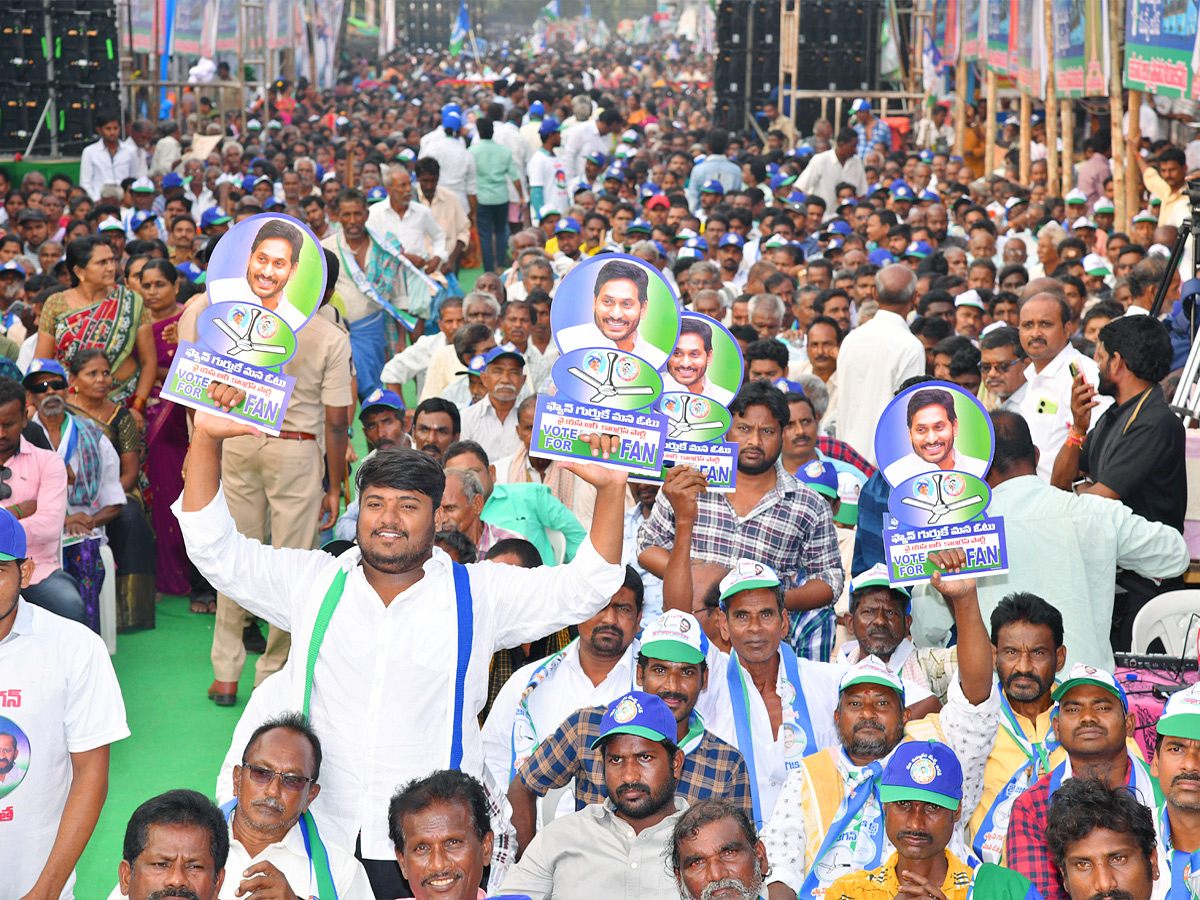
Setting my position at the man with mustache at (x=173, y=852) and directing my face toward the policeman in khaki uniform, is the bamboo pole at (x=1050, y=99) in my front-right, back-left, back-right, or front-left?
front-right

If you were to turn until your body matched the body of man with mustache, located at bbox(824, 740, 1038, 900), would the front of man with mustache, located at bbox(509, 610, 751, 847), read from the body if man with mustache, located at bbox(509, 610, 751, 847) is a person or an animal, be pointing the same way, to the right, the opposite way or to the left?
the same way

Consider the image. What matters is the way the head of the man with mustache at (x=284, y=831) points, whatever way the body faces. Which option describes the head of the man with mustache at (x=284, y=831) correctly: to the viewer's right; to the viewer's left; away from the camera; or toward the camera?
toward the camera

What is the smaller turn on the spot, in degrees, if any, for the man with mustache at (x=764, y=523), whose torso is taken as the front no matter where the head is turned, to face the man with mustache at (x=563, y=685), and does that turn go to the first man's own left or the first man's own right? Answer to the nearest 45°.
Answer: approximately 45° to the first man's own right

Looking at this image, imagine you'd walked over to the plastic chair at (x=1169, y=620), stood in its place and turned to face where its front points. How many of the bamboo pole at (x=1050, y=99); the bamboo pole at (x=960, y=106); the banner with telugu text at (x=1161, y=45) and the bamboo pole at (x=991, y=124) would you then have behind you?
4

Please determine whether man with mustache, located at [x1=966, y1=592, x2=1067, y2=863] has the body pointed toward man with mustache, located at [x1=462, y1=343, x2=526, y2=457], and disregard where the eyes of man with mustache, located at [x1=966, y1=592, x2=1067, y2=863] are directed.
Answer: no

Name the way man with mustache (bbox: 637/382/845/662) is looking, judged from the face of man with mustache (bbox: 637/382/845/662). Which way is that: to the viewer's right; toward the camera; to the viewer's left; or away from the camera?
toward the camera

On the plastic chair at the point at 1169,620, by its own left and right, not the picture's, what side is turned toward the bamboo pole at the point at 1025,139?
back

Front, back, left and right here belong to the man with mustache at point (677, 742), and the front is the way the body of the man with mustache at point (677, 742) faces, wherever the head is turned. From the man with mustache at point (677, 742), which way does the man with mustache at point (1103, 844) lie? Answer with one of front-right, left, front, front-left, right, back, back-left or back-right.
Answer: front-left

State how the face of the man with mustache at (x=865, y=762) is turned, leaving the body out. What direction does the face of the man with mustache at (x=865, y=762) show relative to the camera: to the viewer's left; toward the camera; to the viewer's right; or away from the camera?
toward the camera

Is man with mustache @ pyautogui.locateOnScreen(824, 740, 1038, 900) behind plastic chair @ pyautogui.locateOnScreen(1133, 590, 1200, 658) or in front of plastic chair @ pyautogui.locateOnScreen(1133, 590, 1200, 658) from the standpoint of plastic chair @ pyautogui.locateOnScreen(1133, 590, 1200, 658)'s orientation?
in front

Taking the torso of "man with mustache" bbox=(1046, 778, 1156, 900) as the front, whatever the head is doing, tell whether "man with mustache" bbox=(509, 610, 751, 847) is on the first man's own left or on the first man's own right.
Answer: on the first man's own right

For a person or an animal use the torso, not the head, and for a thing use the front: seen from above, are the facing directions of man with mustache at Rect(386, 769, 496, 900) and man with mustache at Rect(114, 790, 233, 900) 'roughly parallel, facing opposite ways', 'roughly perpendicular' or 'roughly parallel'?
roughly parallel

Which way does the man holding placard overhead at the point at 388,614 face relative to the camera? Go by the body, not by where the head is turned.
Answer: toward the camera

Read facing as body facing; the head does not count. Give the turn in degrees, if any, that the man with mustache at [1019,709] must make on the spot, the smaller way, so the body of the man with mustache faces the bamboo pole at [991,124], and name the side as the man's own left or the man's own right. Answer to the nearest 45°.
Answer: approximately 180°

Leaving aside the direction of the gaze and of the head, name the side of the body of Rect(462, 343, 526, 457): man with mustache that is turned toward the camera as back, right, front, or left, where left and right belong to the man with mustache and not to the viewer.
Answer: front

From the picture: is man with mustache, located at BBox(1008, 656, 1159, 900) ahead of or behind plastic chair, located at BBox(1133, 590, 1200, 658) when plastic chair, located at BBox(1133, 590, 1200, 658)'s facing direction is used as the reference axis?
ahead

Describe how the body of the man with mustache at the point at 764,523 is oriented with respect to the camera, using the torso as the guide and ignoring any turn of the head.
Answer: toward the camera

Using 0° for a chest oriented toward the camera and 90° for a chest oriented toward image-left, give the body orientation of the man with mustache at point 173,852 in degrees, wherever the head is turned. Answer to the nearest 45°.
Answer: approximately 0°

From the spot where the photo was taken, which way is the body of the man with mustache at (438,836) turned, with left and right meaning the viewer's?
facing the viewer

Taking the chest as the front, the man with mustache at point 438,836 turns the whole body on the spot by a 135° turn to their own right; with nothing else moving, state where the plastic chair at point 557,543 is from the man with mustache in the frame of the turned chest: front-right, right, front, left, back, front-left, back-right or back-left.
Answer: front-right
